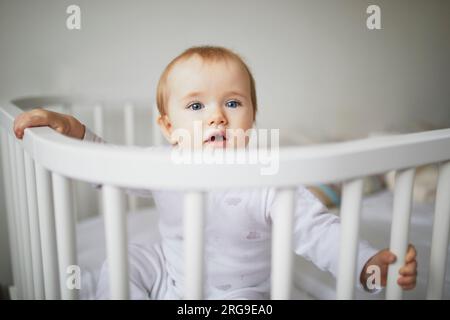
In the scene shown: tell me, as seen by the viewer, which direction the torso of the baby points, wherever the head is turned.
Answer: toward the camera
